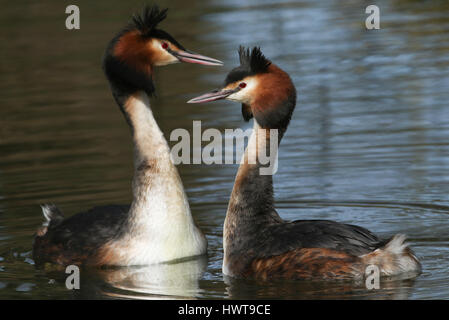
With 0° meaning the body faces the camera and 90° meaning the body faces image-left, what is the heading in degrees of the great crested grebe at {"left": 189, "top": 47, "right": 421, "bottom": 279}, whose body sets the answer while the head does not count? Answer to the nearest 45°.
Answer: approximately 90°

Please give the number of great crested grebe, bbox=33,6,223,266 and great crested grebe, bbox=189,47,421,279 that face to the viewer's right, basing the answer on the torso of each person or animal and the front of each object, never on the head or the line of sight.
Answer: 1

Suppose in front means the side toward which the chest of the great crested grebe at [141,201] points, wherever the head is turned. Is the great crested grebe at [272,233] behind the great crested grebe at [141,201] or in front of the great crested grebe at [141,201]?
in front

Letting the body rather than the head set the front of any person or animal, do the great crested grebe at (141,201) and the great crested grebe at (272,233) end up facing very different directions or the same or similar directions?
very different directions

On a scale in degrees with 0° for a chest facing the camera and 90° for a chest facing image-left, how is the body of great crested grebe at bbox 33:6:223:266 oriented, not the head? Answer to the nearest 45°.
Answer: approximately 270°

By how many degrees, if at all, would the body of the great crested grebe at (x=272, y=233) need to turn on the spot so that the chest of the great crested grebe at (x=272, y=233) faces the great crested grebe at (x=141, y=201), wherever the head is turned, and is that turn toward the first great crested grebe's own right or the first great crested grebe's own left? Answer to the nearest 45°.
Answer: approximately 45° to the first great crested grebe's own right
